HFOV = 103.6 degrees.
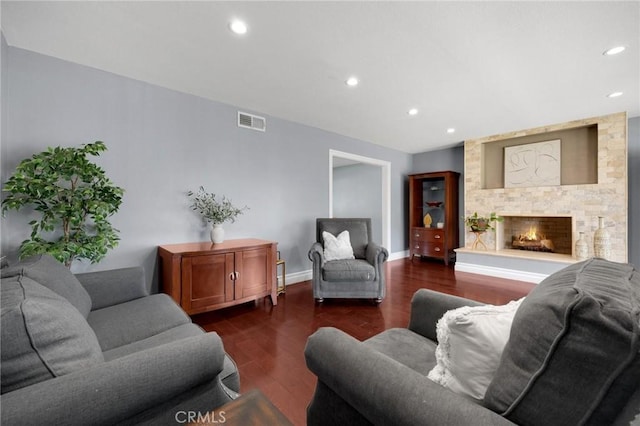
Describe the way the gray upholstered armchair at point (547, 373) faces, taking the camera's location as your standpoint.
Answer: facing away from the viewer and to the left of the viewer

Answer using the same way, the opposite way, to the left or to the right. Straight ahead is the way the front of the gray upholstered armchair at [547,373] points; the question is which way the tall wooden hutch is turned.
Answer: to the left

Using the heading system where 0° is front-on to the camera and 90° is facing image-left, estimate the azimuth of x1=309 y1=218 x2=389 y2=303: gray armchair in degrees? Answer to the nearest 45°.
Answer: approximately 0°

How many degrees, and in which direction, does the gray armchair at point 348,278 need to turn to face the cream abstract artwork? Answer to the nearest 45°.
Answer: approximately 135° to its left

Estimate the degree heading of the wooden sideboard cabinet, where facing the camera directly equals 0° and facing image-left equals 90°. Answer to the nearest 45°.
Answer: approximately 315°

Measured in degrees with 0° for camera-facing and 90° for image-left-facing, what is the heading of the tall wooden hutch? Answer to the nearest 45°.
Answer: approximately 45°

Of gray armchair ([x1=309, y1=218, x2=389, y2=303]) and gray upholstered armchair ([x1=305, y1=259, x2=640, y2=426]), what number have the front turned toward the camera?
1

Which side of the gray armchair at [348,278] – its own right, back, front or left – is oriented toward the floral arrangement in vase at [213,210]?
right

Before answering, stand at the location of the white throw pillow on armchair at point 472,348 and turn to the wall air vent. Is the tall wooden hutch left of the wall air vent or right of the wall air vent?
right

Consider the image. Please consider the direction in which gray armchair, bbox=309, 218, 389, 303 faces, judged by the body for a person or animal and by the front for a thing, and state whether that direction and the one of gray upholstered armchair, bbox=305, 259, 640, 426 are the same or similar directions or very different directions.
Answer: very different directions

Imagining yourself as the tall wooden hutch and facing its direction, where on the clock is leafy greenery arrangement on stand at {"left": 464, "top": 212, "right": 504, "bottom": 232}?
The leafy greenery arrangement on stand is roughly at 9 o'clock from the tall wooden hutch.
